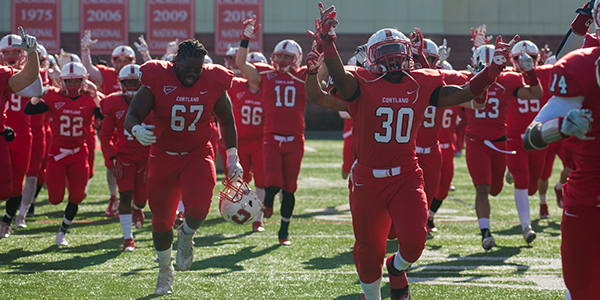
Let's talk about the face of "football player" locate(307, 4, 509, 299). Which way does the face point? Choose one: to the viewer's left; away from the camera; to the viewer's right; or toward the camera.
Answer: toward the camera

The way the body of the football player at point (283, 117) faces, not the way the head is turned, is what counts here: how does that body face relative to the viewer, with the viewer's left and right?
facing the viewer

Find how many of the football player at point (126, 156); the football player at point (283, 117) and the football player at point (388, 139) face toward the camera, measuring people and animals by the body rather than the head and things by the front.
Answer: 3

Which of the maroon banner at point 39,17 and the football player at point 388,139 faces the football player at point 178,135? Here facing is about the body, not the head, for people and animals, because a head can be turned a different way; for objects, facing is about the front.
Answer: the maroon banner

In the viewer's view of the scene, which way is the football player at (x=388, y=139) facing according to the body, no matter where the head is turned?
toward the camera

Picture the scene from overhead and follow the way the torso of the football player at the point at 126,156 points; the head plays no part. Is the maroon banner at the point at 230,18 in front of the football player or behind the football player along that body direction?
behind

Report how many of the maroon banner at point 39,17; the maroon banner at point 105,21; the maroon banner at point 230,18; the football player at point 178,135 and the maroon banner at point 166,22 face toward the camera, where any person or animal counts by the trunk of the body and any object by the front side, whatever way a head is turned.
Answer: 5

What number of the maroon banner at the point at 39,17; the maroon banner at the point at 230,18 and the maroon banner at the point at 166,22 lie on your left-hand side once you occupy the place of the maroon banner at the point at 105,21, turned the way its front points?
2

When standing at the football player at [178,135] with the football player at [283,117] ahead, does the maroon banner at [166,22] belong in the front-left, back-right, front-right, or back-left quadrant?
front-left

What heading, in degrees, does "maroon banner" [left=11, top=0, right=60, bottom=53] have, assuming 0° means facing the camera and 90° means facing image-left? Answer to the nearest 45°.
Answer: approximately 0°

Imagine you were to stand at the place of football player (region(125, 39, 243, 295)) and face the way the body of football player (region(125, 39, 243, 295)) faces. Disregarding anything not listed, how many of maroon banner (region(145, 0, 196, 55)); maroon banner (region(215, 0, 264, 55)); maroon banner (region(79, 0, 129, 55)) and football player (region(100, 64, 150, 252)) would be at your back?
4

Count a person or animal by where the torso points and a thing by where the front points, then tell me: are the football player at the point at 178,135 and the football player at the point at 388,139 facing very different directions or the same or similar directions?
same or similar directions

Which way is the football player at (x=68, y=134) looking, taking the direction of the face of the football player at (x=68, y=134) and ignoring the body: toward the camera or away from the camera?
toward the camera

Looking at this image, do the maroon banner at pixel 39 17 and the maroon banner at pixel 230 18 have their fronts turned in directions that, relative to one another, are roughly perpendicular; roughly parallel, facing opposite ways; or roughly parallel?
roughly parallel

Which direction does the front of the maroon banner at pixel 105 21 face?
toward the camera

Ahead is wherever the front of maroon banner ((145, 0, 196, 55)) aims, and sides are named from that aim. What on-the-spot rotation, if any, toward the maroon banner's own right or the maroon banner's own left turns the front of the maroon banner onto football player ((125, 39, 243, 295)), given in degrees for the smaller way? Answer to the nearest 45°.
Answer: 0° — it already faces them

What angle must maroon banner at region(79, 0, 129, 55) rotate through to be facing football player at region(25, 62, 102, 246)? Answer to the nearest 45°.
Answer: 0° — it already faces them
